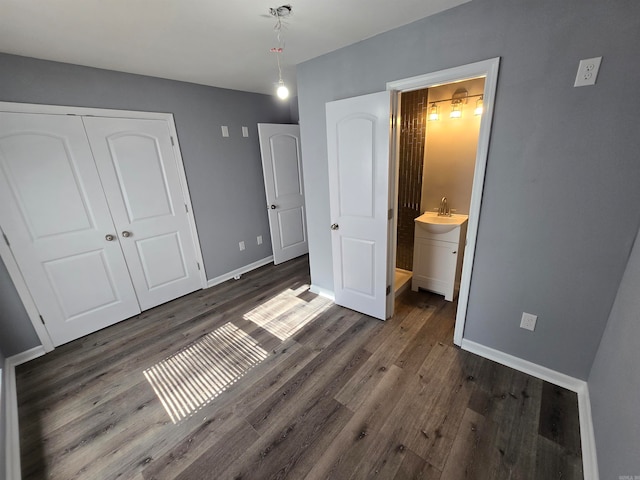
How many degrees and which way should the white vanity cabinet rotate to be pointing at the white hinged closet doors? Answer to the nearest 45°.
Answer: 0° — it already faces it

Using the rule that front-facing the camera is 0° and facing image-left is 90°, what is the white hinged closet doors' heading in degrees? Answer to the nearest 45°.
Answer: approximately 315°

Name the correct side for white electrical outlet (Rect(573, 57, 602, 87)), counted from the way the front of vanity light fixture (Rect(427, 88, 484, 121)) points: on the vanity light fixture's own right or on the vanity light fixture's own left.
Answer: on the vanity light fixture's own left

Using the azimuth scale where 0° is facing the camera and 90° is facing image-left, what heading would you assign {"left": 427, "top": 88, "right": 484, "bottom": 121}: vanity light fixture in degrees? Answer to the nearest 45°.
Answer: approximately 45°

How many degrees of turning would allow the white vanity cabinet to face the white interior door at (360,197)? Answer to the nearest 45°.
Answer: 0° — it already faces it
